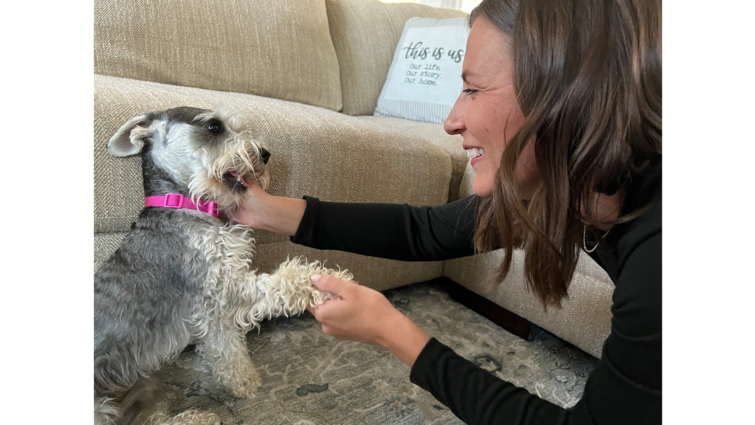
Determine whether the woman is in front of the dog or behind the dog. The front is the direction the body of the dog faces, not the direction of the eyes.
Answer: in front

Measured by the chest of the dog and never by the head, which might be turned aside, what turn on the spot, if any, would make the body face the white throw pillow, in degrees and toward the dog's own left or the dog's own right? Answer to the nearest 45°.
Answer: approximately 45° to the dog's own left

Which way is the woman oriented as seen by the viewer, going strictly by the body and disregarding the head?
to the viewer's left

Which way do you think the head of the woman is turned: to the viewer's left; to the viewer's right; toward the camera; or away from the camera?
to the viewer's left

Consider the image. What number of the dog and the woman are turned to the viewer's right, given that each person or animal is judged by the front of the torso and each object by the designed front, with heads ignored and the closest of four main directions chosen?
1

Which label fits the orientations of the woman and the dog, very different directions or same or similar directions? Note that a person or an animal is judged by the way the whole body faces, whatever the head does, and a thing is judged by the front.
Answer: very different directions

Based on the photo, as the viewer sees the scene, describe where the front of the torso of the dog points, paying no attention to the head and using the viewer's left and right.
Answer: facing to the right of the viewer
